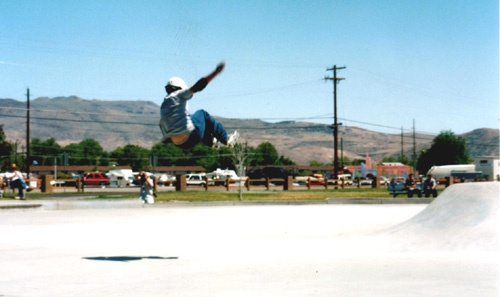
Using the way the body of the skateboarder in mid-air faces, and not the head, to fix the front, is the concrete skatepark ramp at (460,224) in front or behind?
in front

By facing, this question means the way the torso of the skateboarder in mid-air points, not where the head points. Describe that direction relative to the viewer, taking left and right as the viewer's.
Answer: facing away from the viewer and to the right of the viewer

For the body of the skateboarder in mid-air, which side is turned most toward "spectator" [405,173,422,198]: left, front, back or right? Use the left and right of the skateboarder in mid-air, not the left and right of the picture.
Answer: front
